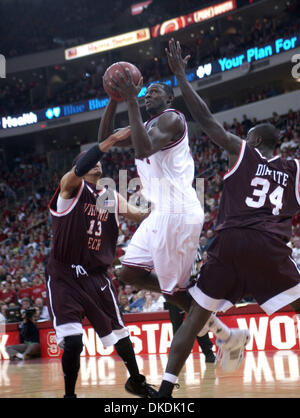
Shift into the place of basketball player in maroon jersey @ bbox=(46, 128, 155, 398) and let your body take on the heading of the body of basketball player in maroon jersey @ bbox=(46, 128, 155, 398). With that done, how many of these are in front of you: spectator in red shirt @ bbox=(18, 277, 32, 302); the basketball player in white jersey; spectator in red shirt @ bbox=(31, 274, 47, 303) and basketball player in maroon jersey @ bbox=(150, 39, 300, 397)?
2

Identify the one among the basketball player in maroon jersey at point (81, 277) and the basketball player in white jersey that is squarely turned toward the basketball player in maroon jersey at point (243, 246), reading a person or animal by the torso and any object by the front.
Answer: the basketball player in maroon jersey at point (81, 277)

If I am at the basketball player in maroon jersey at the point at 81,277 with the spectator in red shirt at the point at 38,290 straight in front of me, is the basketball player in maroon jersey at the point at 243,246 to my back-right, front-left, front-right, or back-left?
back-right

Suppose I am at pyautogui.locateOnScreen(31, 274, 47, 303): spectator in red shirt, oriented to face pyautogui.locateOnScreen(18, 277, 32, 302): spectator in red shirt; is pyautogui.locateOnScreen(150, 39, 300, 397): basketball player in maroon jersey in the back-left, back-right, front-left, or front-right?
back-left

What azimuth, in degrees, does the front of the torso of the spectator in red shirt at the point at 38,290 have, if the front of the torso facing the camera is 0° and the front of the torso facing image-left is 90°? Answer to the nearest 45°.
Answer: approximately 0°

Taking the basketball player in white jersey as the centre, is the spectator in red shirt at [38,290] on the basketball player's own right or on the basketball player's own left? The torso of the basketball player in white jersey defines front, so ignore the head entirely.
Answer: on the basketball player's own right

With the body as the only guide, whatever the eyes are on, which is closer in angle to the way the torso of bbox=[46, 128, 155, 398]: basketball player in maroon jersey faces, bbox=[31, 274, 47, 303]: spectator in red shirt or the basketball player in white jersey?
the basketball player in white jersey
